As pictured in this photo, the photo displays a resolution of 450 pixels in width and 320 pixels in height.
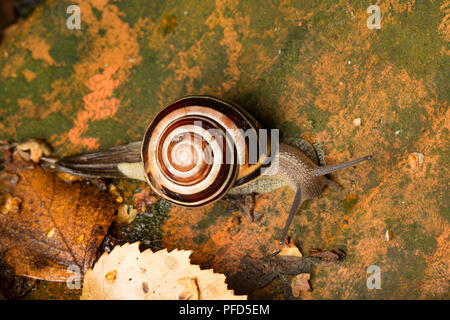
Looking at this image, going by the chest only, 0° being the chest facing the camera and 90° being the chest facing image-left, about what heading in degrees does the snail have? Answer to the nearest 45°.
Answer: approximately 270°

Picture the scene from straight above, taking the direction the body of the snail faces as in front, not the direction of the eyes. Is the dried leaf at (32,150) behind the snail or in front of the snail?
behind
